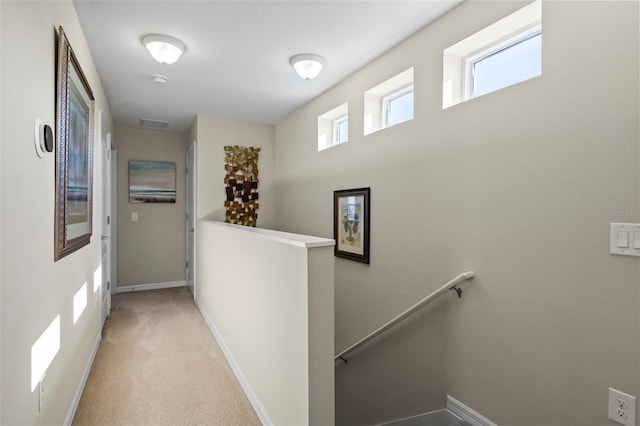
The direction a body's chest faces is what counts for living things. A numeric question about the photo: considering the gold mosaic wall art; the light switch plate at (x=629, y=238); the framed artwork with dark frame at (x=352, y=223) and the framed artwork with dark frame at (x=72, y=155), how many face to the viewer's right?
1

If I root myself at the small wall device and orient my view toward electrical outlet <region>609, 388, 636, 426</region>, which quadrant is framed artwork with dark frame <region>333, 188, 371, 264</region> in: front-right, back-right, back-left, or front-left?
front-left

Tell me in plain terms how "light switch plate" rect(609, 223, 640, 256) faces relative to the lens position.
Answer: facing the viewer

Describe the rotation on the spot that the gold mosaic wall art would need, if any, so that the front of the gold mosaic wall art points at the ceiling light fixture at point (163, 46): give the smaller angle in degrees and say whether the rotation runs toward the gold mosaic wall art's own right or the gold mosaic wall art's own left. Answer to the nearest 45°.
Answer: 0° — it already faces it

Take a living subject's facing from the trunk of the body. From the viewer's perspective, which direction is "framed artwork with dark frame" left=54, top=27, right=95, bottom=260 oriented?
to the viewer's right

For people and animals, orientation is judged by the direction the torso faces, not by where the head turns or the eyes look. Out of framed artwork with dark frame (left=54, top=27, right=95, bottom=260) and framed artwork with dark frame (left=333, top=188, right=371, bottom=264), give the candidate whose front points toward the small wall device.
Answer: framed artwork with dark frame (left=333, top=188, right=371, bottom=264)

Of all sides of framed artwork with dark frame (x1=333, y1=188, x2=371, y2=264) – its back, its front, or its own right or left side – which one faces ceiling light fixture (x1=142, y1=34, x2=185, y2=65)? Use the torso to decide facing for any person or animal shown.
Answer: front

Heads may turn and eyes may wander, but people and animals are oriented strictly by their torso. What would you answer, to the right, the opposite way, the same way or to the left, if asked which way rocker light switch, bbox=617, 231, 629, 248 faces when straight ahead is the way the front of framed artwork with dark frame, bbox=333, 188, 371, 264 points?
the same way

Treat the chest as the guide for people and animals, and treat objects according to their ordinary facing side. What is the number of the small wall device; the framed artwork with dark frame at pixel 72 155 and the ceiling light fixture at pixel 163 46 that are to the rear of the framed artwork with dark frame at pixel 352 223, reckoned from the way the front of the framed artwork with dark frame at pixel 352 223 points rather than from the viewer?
0

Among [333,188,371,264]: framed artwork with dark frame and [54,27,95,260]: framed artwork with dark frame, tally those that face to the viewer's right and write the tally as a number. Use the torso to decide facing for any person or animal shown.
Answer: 1

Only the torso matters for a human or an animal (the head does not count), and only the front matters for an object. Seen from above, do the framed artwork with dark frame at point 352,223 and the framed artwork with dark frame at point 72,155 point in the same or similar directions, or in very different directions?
very different directions

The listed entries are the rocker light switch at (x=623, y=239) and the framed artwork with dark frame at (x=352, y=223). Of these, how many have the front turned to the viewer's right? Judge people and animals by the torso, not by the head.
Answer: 0

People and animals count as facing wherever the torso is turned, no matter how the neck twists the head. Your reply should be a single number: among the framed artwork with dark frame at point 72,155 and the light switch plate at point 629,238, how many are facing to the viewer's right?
1

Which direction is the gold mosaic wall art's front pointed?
toward the camera

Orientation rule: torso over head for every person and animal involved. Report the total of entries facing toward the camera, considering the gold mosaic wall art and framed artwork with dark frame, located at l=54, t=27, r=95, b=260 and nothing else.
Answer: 1
